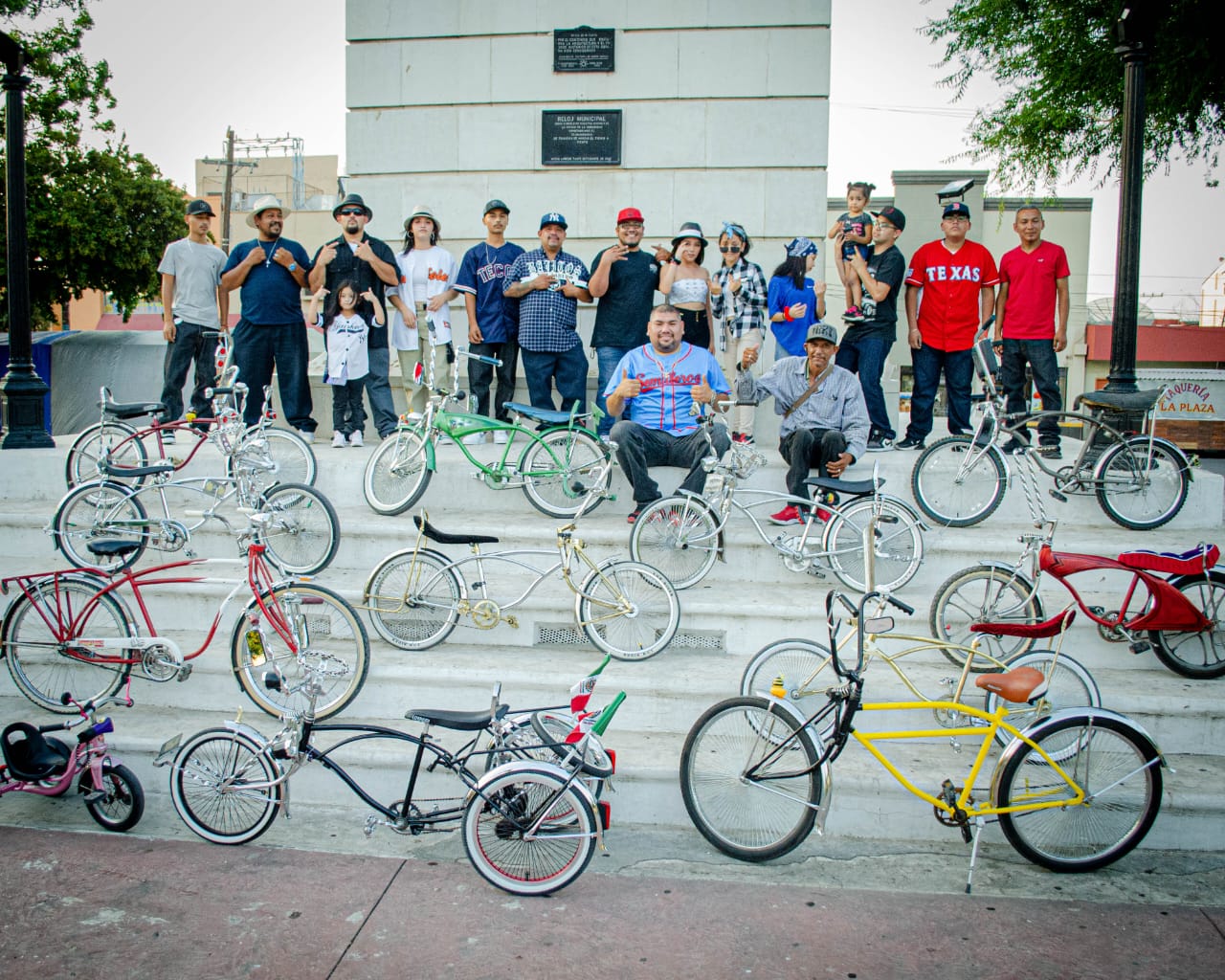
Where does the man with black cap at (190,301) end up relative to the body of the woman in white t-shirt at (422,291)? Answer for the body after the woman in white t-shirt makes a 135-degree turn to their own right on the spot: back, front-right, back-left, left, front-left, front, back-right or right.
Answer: front-left

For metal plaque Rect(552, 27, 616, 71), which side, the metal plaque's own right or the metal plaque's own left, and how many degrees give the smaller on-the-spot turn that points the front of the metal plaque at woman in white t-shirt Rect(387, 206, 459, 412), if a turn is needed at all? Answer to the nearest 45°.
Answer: approximately 45° to the metal plaque's own right

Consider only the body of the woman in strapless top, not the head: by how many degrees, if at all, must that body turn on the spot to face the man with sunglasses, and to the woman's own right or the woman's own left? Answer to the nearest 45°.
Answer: approximately 90° to the woman's own right

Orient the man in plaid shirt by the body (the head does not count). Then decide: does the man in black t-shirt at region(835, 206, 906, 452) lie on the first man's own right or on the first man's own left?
on the first man's own left

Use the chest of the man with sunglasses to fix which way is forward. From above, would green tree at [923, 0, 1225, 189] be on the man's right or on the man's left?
on the man's left

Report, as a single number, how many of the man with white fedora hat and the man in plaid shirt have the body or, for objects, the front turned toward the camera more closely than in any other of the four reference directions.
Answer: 2
